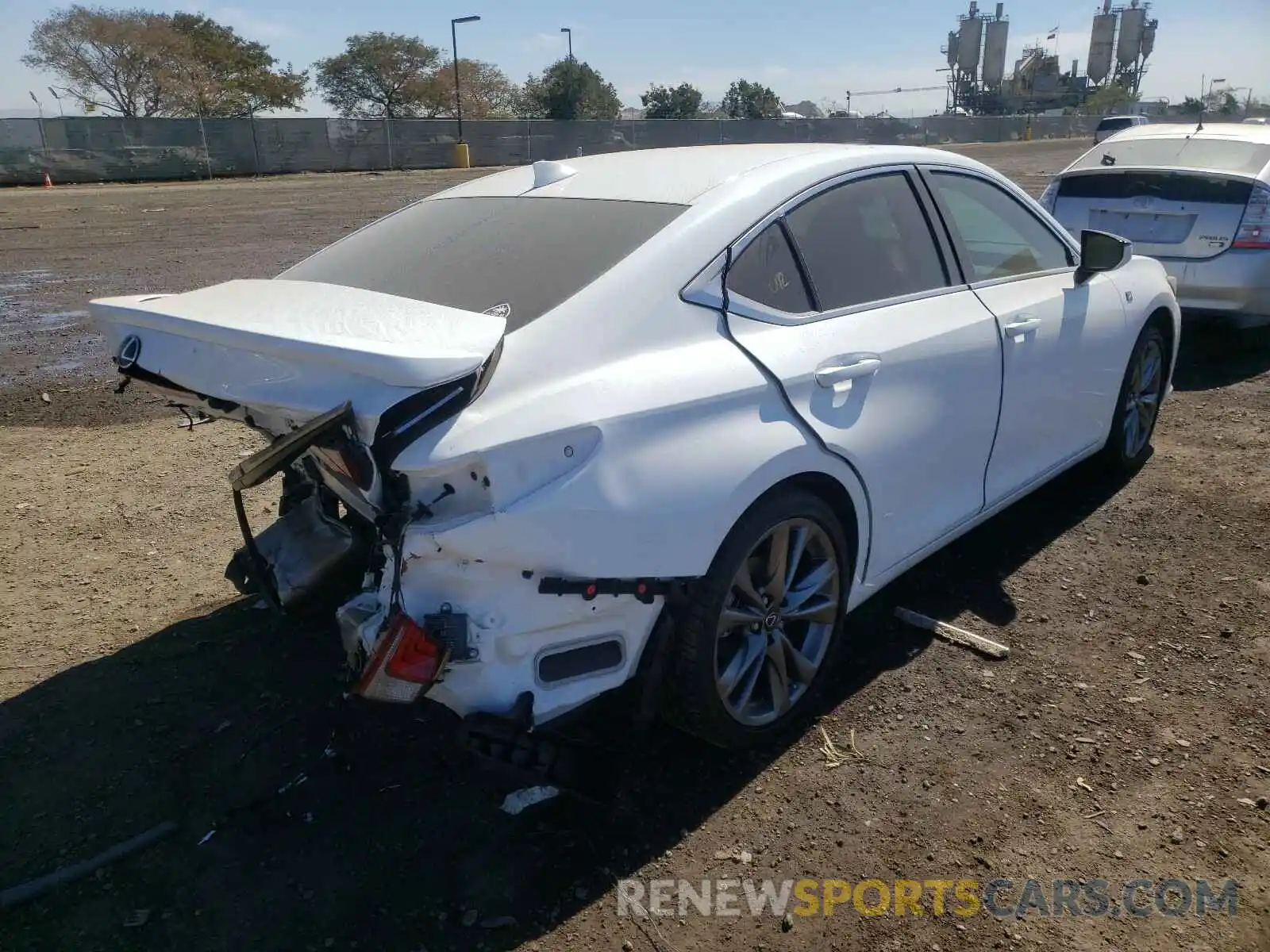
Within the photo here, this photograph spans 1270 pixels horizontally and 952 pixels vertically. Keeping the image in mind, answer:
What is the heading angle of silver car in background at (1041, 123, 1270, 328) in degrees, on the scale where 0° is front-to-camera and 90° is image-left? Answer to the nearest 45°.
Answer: approximately 225°

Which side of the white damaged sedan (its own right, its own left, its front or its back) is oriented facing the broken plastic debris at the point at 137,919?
back

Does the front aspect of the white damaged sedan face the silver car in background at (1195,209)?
yes

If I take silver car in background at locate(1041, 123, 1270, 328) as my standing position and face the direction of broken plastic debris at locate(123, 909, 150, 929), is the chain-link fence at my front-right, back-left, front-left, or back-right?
back-right

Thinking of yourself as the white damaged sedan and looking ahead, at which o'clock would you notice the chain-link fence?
The chain-link fence is roughly at 10 o'clock from the white damaged sedan.

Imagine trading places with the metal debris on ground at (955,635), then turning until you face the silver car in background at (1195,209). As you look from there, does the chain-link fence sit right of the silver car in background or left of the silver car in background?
left

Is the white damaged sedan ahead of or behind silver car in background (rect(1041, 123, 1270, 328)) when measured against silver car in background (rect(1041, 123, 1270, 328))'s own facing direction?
behind

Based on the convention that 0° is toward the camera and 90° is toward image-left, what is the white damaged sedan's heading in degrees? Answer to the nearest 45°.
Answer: approximately 225°

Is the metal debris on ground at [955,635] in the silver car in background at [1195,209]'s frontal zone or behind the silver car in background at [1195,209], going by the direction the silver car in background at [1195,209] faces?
behind
